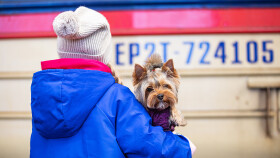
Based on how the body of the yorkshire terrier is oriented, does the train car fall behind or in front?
behind

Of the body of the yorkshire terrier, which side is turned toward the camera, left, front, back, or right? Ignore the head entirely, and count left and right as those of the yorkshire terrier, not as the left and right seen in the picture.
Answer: front

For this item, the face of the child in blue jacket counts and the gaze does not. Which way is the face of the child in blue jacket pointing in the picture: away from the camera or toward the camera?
away from the camera
